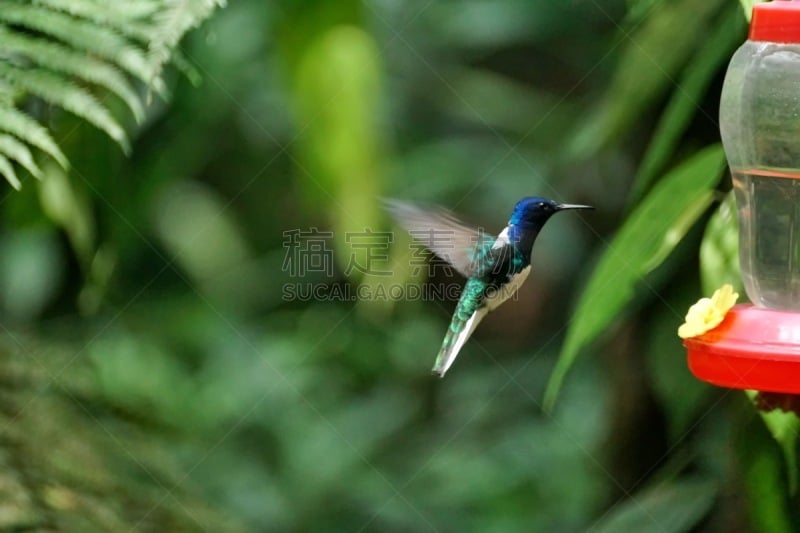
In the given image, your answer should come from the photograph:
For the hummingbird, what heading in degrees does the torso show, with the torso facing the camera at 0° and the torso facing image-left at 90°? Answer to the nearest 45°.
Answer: approximately 270°

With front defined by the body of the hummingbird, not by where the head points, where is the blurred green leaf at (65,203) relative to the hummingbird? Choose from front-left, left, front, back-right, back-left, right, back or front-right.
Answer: back-left

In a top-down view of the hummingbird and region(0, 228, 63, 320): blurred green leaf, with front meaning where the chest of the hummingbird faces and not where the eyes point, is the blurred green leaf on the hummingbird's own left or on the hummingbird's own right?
on the hummingbird's own left

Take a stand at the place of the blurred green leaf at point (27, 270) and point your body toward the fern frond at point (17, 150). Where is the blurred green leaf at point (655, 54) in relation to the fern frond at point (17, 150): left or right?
left
